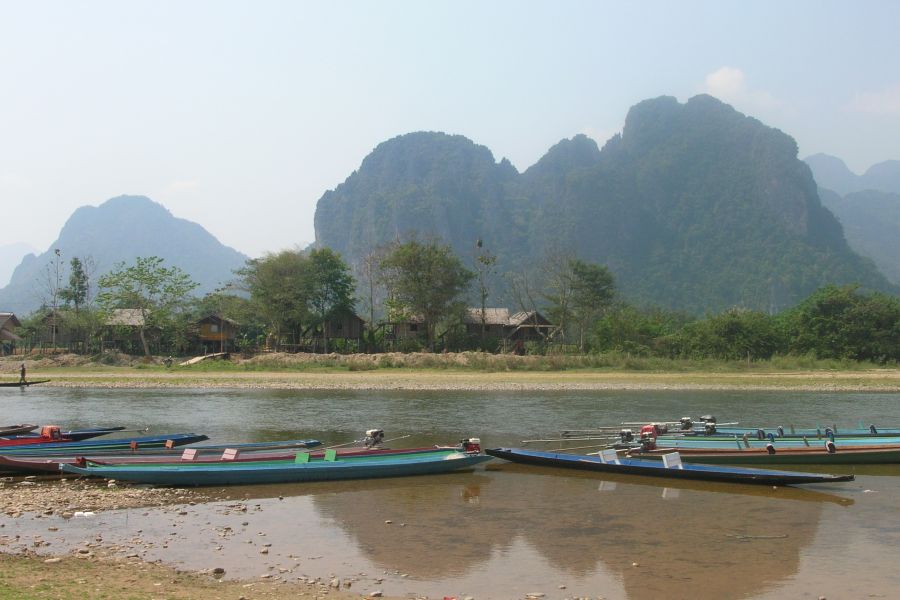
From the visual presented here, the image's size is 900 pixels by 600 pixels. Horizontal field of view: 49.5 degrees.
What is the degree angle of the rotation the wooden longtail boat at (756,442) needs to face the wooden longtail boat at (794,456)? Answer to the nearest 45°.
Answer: approximately 45° to its right

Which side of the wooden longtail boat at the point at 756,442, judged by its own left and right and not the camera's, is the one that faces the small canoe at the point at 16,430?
back

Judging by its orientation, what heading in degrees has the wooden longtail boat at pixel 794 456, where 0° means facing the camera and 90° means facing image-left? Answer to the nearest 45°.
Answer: approximately 270°

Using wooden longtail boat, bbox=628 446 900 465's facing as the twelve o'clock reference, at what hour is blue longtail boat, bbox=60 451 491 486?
The blue longtail boat is roughly at 5 o'clock from the wooden longtail boat.

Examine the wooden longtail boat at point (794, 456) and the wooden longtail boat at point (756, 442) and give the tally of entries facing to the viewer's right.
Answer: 2

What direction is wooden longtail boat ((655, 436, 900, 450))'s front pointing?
to the viewer's right

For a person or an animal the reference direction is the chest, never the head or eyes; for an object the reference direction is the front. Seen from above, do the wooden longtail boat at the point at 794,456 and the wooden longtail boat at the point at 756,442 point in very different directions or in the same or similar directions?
same or similar directions

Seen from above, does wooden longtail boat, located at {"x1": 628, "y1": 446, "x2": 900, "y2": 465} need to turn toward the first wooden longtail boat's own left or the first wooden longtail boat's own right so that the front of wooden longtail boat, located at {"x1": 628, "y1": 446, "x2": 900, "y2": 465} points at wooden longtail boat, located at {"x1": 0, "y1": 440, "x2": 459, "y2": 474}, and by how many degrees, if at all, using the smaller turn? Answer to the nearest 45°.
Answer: approximately 135° to the first wooden longtail boat's own right

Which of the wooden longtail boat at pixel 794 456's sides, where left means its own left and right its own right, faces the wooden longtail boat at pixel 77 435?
back

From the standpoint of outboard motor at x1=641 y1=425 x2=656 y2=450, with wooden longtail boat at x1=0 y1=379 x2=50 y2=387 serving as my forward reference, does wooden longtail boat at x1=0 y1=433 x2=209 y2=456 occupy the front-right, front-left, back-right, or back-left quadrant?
front-left
